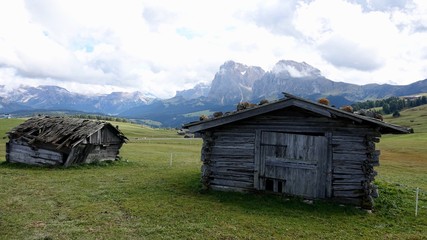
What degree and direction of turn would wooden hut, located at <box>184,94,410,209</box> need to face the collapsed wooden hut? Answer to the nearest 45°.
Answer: approximately 90° to its right

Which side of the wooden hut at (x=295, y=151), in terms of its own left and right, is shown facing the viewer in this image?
front
